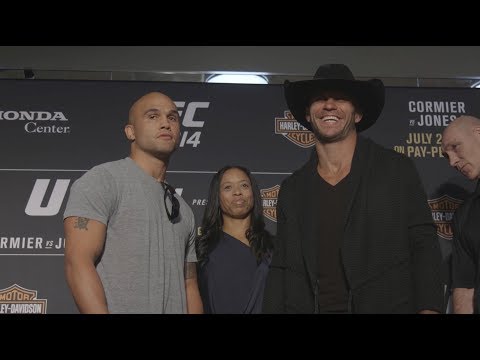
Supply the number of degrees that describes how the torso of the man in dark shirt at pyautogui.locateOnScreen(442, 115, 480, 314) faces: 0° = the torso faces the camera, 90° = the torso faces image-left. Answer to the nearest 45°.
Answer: approximately 45°

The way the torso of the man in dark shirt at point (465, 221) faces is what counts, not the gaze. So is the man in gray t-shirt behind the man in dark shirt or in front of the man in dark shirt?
in front

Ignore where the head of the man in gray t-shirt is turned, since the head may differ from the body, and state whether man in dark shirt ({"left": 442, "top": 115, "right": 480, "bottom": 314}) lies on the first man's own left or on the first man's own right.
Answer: on the first man's own left

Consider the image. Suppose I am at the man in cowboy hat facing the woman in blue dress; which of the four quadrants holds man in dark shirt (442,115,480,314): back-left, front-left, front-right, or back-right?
back-right

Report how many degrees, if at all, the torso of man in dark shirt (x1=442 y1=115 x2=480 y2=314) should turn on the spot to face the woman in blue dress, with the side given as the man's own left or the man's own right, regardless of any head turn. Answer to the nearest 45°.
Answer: approximately 45° to the man's own right

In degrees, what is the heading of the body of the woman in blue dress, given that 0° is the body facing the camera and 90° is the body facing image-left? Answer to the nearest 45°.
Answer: approximately 0°

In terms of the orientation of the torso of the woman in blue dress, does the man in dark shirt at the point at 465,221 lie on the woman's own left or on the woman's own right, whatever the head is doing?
on the woman's own left

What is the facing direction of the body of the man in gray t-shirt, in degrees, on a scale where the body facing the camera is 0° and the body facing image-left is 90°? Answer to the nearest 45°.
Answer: approximately 315°
